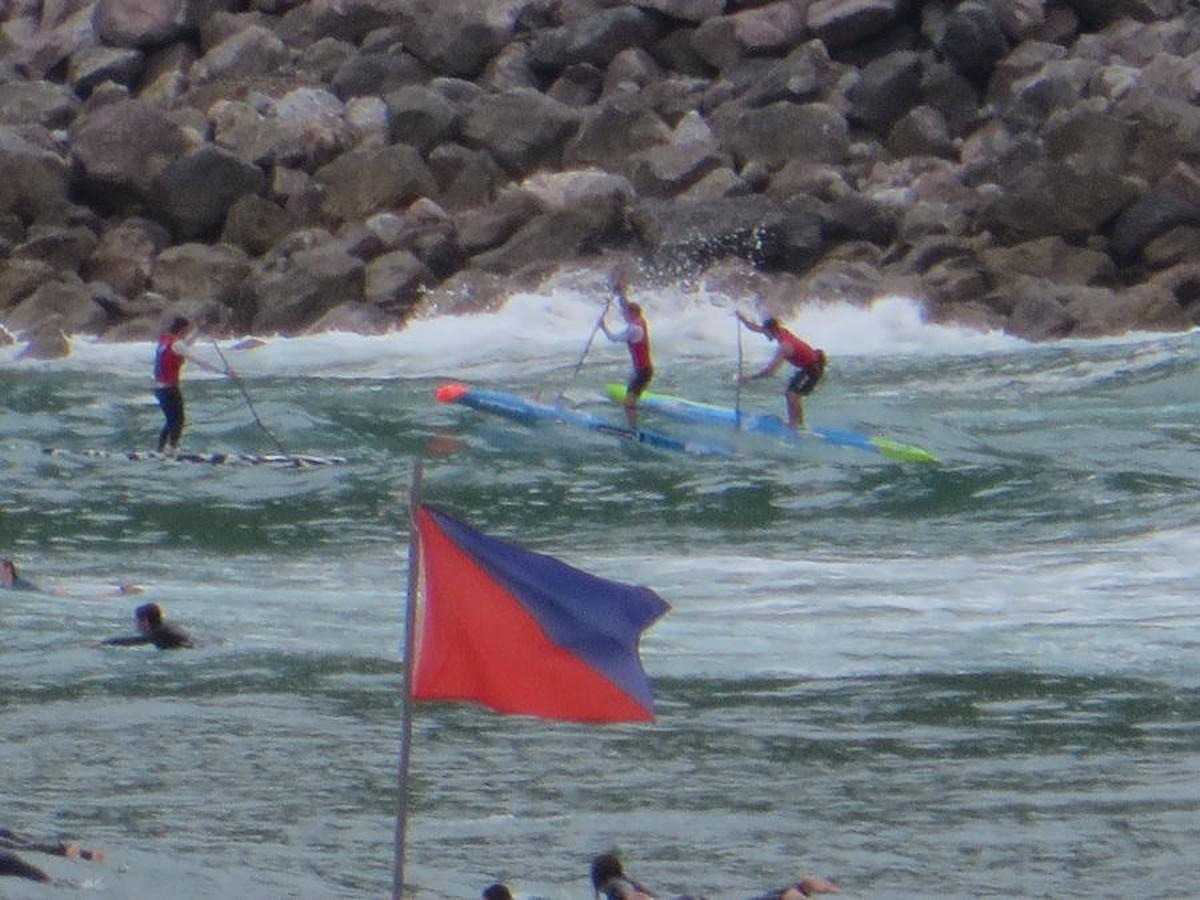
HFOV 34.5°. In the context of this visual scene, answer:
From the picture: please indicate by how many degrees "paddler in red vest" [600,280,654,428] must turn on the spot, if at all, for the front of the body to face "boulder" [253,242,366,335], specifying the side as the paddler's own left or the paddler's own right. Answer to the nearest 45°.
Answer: approximately 45° to the paddler's own right

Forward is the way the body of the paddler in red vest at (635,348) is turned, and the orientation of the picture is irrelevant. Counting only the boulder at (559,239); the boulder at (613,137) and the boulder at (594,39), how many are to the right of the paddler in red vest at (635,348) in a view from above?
3

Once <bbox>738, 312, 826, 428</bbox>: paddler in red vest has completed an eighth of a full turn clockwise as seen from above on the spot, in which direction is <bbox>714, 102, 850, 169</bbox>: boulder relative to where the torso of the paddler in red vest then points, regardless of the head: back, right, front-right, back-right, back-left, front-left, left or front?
front-right

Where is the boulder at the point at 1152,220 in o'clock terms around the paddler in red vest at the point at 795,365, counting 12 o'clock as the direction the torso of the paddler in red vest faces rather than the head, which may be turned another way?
The boulder is roughly at 4 o'clock from the paddler in red vest.

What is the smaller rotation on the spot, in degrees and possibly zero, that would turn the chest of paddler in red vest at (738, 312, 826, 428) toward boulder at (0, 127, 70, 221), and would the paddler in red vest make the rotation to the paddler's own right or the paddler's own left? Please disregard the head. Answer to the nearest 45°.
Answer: approximately 45° to the paddler's own right

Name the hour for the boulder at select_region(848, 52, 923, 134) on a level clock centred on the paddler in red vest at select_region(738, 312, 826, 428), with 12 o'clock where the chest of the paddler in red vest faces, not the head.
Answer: The boulder is roughly at 3 o'clock from the paddler in red vest.

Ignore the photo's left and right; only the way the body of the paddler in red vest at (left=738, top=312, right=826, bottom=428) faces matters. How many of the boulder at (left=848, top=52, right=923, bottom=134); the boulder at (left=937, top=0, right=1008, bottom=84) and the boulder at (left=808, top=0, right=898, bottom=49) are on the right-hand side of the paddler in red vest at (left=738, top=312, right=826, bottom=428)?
3

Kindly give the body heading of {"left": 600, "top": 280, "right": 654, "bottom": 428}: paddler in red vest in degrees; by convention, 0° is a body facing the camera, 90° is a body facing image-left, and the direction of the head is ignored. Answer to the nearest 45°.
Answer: approximately 90°

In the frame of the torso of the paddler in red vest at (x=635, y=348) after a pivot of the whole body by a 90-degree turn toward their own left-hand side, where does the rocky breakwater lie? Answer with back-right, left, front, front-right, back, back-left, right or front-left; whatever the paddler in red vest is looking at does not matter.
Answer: back

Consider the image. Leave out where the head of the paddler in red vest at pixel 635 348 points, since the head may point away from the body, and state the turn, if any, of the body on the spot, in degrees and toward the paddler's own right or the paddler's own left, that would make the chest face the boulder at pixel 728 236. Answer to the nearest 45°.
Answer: approximately 90° to the paddler's own right

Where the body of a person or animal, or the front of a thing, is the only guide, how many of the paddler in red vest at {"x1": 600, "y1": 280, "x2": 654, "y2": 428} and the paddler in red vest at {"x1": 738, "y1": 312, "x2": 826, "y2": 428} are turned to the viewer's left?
2

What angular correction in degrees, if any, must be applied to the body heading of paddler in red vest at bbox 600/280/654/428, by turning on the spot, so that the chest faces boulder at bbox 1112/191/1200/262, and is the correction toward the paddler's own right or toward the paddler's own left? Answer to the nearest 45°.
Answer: approximately 135° to the paddler's own right

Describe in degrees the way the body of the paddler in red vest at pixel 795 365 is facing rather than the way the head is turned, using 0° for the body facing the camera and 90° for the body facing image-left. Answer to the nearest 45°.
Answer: approximately 90°

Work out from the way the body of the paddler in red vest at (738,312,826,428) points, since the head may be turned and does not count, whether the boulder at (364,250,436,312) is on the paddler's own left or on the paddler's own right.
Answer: on the paddler's own right
